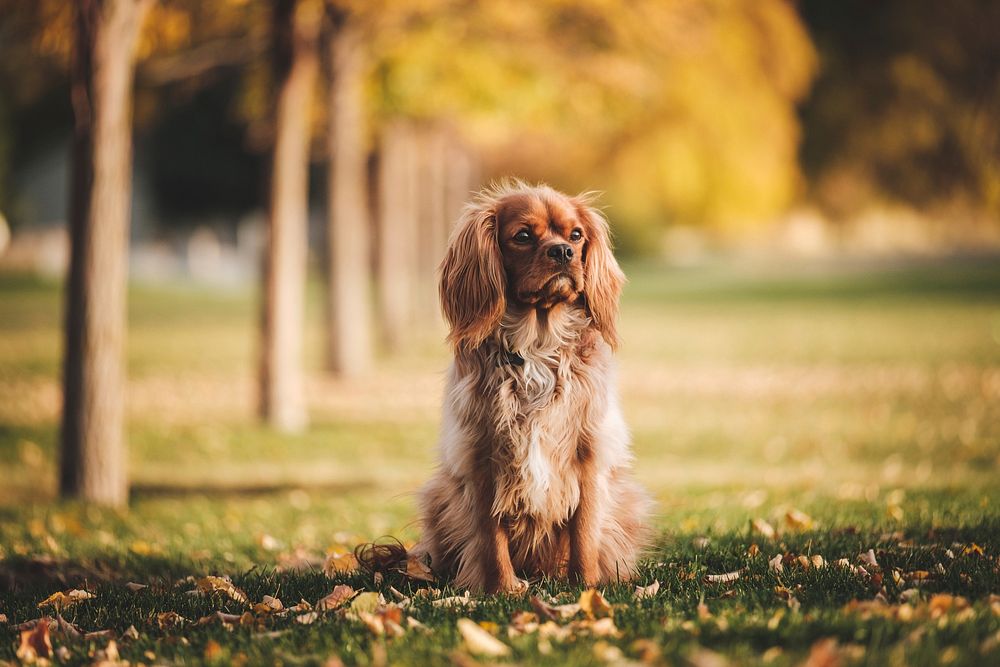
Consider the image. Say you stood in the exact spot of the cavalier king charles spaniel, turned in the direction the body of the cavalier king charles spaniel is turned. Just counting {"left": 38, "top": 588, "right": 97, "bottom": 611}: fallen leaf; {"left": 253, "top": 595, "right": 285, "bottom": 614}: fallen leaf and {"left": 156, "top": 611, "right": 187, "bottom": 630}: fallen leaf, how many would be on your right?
3

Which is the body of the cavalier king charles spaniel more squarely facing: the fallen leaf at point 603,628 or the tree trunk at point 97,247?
the fallen leaf

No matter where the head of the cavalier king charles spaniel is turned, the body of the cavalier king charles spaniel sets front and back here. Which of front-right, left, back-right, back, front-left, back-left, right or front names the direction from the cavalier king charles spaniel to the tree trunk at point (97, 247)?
back-right

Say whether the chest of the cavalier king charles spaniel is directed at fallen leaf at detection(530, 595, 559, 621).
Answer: yes

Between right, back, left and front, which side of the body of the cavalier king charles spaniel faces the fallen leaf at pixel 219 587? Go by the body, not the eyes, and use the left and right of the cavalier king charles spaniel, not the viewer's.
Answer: right

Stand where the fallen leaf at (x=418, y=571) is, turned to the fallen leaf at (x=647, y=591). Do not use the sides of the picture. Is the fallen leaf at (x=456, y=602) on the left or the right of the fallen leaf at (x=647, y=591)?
right

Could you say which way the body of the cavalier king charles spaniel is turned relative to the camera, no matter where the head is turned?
toward the camera

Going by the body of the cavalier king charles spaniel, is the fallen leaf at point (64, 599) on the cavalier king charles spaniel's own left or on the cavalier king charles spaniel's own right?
on the cavalier king charles spaniel's own right

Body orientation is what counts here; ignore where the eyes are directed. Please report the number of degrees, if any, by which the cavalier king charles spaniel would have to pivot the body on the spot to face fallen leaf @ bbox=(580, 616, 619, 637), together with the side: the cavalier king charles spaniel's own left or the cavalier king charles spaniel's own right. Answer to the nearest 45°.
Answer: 0° — it already faces it

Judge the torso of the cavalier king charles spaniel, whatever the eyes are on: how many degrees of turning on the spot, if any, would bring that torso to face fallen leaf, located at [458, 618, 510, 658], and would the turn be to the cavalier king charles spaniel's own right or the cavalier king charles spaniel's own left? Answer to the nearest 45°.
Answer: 0° — it already faces it

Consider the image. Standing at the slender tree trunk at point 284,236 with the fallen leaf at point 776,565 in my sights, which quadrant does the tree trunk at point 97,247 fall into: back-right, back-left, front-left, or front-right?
front-right

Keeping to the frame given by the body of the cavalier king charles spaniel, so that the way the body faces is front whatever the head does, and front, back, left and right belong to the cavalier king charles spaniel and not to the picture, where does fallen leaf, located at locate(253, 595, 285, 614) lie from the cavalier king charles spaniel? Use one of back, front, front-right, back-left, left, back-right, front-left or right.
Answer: right

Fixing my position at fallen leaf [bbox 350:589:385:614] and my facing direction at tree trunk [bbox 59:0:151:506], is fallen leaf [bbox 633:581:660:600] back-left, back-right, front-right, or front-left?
back-right
